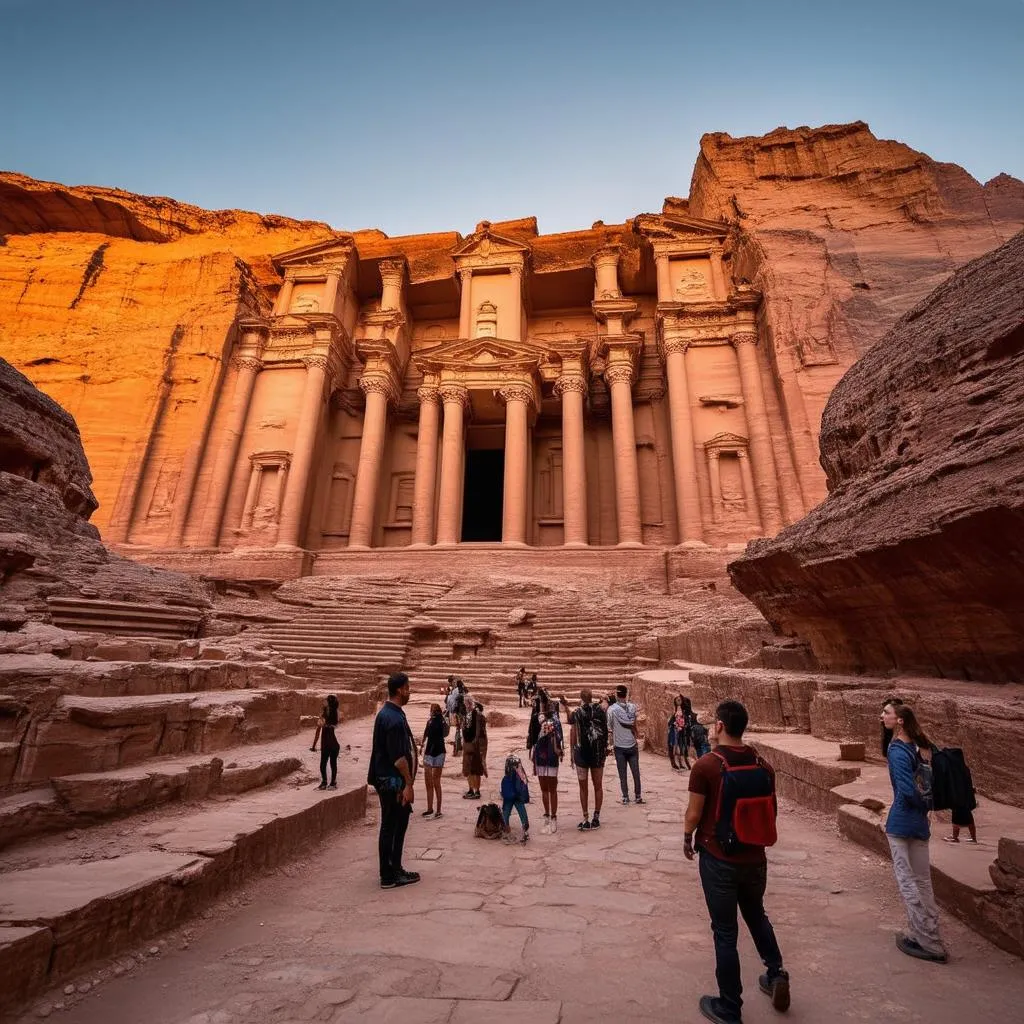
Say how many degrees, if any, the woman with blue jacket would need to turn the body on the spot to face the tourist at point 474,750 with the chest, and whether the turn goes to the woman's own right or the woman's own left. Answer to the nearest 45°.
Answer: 0° — they already face them

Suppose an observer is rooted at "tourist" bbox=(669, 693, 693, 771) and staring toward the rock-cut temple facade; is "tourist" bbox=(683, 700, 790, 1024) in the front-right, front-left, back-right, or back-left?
back-left

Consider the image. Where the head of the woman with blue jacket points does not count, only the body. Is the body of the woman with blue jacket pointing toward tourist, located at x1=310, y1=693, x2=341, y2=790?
yes

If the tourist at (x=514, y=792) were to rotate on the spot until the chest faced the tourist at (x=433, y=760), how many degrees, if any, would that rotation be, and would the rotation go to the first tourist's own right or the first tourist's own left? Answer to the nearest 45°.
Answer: approximately 45° to the first tourist's own left

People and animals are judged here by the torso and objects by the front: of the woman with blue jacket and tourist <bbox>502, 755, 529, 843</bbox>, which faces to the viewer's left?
the woman with blue jacket

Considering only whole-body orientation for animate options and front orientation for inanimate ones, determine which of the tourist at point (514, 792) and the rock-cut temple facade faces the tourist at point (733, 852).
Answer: the rock-cut temple facade

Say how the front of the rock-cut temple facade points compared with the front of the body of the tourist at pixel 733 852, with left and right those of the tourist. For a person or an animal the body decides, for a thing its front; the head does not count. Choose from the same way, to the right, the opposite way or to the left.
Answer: the opposite way

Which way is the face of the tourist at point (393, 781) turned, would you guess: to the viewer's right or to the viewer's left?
to the viewer's right

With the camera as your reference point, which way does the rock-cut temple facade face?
facing the viewer

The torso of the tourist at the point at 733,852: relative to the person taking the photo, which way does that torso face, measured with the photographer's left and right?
facing away from the viewer and to the left of the viewer

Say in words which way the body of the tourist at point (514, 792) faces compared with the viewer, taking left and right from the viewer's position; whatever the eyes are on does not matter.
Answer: facing away from the viewer

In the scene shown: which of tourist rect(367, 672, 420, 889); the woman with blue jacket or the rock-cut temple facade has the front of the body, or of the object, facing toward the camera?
the rock-cut temple facade

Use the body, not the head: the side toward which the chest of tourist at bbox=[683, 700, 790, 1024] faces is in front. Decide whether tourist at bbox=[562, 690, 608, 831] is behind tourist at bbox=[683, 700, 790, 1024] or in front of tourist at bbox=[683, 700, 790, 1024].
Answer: in front

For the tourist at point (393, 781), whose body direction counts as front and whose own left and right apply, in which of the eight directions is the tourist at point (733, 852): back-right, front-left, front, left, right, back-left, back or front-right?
front-right

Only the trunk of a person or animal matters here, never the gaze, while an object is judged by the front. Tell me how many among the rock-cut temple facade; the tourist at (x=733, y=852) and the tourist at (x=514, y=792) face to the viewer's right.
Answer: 0

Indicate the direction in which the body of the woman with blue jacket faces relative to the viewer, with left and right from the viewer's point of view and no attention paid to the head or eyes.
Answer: facing to the left of the viewer

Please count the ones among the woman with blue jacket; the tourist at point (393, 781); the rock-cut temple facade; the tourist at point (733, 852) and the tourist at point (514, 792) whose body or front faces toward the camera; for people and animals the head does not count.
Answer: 1
